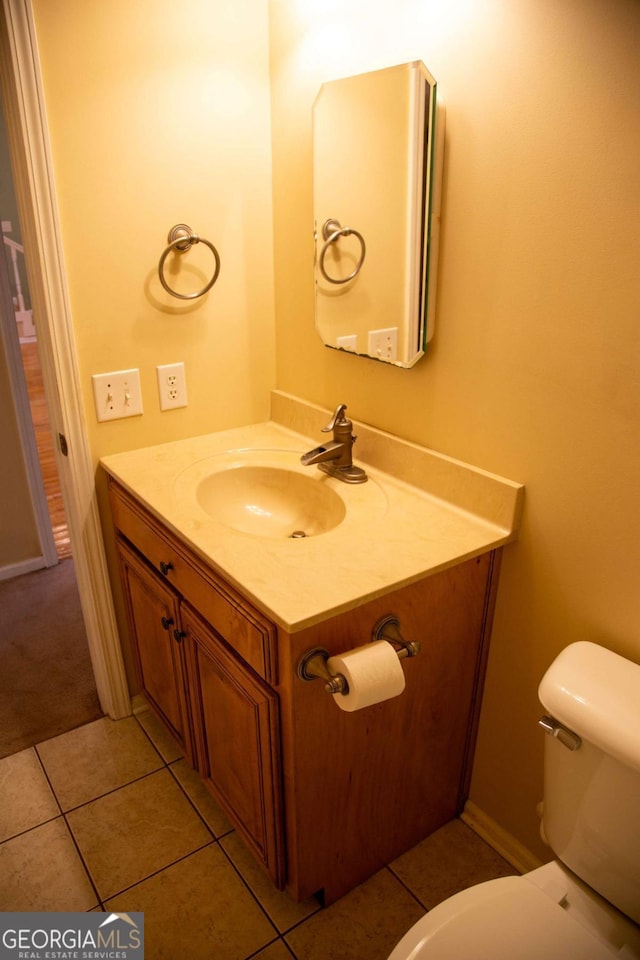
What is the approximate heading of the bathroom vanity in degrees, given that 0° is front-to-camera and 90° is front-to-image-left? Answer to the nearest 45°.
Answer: approximately 45°

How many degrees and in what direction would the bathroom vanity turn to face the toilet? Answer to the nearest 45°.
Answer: approximately 90° to its left

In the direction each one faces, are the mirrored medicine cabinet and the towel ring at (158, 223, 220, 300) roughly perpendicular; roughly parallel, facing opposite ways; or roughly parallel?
roughly perpendicular

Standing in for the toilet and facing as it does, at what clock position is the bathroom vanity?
The bathroom vanity is roughly at 2 o'clock from the toilet.

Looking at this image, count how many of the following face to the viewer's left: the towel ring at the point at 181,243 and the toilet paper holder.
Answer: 0

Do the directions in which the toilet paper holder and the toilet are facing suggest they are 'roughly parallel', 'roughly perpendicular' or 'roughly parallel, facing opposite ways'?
roughly perpendicular

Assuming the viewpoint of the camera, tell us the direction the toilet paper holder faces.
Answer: facing the viewer and to the right of the viewer

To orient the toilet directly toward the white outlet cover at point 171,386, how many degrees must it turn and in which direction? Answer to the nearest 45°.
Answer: approximately 90° to its right

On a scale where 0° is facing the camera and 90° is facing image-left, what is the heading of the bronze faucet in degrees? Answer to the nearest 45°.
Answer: approximately 45°
